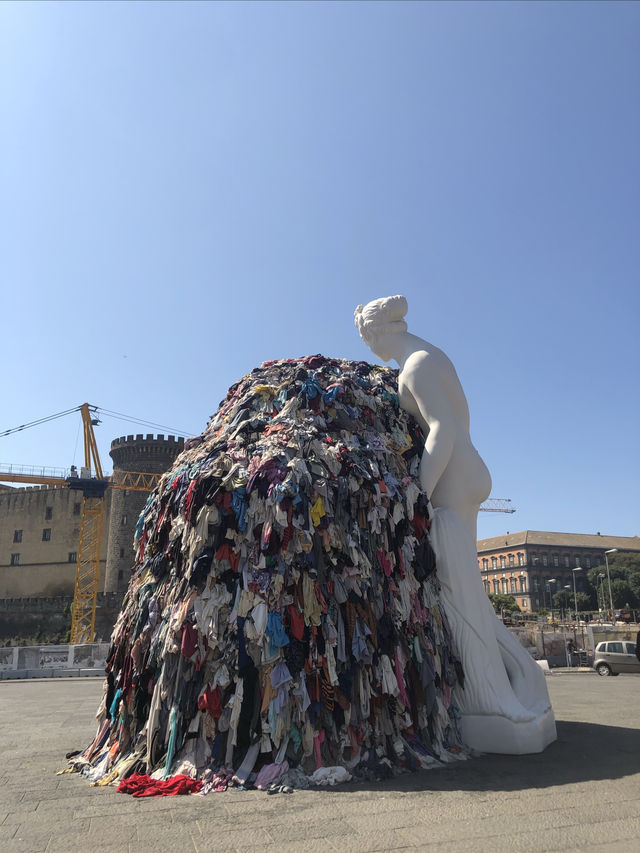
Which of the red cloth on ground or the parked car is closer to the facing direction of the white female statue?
the red cloth on ground

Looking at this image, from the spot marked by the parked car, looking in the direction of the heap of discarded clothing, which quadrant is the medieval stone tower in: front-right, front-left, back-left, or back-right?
back-right

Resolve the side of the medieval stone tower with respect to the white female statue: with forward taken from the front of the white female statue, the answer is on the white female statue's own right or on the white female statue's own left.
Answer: on the white female statue's own right

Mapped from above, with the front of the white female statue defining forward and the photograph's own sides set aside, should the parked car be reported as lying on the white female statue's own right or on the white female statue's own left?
on the white female statue's own right

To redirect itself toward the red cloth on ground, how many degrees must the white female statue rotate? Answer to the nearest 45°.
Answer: approximately 45° to its left

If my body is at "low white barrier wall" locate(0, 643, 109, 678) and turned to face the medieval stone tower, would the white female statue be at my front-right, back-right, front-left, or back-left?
back-right

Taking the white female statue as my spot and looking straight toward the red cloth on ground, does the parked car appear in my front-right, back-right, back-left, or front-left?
back-right

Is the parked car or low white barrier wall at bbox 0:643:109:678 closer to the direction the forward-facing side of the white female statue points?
the low white barrier wall

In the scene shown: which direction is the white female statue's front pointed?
to the viewer's left

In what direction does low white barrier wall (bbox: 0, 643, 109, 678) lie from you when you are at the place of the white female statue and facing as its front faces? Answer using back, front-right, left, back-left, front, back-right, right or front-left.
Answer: front-right
